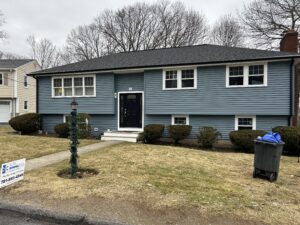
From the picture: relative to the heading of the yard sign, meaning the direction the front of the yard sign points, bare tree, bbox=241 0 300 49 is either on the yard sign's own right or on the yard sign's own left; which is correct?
on the yard sign's own left

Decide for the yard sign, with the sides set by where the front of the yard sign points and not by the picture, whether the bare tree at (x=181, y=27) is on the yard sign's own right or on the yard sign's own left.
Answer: on the yard sign's own left

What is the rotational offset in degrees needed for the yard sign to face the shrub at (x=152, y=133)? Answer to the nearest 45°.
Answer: approximately 90° to its left

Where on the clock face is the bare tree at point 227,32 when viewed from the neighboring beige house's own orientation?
The bare tree is roughly at 8 o'clock from the neighboring beige house.

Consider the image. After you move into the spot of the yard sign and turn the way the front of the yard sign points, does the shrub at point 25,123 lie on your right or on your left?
on your left

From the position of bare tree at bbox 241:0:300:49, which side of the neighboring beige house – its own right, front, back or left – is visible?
left
